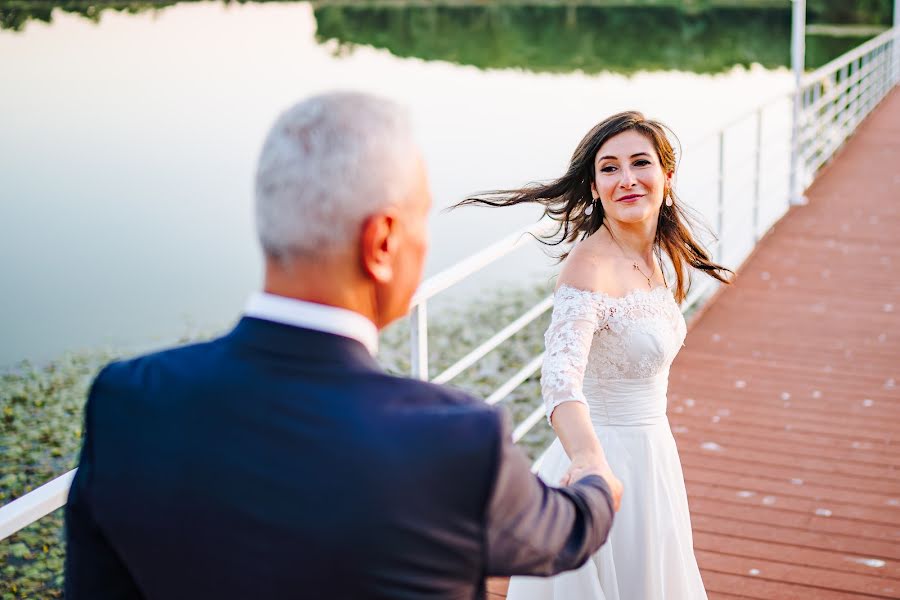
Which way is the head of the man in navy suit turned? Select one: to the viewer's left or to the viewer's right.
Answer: to the viewer's right

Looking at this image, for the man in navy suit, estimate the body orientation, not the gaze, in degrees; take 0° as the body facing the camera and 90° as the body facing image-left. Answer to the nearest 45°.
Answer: approximately 225°

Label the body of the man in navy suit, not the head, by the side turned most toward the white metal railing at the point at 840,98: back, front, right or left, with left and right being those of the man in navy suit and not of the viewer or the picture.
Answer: front

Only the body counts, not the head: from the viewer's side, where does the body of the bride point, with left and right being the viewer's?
facing the viewer and to the right of the viewer

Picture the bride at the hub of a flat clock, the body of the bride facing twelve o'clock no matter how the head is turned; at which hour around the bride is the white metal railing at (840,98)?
The white metal railing is roughly at 8 o'clock from the bride.
